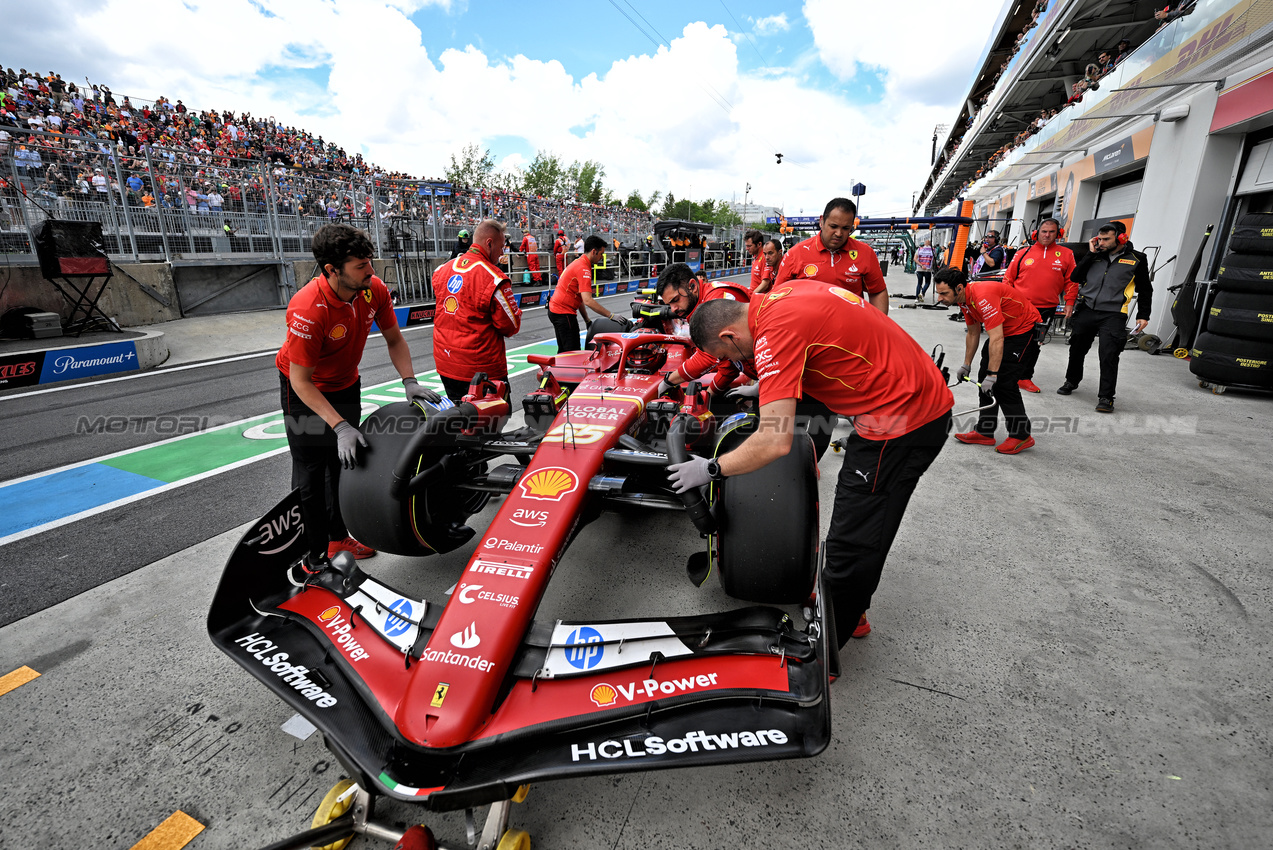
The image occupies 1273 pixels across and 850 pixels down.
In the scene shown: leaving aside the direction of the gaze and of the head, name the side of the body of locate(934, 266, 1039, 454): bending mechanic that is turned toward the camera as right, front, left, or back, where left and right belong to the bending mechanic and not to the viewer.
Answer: left

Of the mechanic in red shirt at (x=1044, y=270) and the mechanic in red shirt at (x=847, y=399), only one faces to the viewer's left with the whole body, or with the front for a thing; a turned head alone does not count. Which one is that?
the mechanic in red shirt at (x=847, y=399)

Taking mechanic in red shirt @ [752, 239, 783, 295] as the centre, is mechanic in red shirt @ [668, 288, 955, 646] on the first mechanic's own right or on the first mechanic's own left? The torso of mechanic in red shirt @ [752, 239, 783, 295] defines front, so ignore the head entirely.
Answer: on the first mechanic's own left

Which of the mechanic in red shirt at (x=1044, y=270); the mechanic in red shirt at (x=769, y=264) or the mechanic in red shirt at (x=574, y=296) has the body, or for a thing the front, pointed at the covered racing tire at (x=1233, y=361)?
the mechanic in red shirt at (x=574, y=296)

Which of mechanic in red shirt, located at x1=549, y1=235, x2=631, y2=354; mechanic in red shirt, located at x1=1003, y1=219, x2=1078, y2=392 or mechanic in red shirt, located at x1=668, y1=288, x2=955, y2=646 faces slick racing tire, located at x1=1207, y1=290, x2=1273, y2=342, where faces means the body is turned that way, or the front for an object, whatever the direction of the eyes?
mechanic in red shirt, located at x1=549, y1=235, x2=631, y2=354

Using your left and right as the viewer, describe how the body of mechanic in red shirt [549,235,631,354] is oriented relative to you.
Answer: facing to the right of the viewer

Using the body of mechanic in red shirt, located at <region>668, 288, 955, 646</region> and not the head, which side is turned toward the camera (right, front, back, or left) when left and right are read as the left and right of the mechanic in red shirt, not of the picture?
left

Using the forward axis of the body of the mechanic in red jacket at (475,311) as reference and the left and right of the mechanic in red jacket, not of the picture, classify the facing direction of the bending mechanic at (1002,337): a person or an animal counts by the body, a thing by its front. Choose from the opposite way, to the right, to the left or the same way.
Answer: to the left

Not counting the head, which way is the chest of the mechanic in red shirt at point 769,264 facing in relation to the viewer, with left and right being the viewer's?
facing the viewer and to the left of the viewer

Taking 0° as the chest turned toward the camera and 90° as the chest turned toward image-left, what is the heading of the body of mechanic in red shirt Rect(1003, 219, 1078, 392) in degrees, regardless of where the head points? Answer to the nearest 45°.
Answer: approximately 0°

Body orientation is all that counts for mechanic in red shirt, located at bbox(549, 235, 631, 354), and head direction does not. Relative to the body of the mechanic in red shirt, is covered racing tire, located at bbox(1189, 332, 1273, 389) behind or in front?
in front

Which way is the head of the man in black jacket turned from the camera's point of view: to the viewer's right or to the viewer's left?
to the viewer's left

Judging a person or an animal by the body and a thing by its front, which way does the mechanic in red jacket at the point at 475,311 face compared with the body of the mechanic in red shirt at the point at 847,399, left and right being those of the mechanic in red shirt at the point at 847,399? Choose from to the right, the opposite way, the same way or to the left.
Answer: to the right
